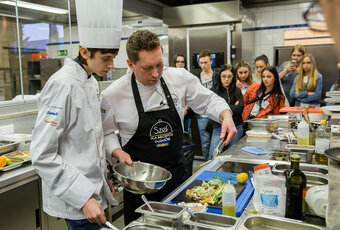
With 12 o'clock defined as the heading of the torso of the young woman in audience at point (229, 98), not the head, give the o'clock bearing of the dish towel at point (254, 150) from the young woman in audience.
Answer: The dish towel is roughly at 12 o'clock from the young woman in audience.

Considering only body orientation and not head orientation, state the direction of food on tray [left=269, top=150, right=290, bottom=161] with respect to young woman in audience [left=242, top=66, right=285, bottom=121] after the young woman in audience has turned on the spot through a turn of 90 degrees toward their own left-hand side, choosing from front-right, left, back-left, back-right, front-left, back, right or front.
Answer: front-right

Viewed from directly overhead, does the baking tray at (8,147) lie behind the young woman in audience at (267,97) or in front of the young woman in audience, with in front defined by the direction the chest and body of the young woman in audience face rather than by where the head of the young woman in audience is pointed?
in front

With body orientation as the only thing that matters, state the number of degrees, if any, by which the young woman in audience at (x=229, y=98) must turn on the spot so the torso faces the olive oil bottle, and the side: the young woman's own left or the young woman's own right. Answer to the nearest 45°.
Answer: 0° — they already face it

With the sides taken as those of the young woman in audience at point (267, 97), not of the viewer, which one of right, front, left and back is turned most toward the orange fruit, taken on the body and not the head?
front

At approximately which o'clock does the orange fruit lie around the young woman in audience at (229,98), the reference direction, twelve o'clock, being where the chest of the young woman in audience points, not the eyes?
The orange fruit is roughly at 1 o'clock from the young woman in audience.

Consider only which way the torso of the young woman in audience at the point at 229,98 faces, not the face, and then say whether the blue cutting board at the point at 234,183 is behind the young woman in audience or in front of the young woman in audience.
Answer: in front

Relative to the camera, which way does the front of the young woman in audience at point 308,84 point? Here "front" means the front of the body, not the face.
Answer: toward the camera

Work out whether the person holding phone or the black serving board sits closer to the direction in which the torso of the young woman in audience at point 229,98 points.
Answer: the black serving board

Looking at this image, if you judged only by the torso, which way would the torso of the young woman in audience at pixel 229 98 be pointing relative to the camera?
toward the camera

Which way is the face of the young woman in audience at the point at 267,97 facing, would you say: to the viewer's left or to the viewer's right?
to the viewer's left

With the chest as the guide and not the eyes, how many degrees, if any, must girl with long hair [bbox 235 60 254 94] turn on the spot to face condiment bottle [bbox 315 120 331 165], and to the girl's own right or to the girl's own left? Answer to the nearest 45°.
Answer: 0° — they already face it
